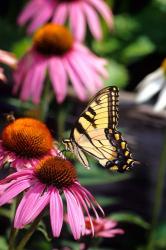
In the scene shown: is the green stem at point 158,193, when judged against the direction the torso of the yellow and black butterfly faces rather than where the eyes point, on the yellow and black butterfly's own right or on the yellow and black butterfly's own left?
on the yellow and black butterfly's own right

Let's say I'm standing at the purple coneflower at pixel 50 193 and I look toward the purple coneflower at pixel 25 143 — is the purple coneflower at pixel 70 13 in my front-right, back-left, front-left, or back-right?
front-right
